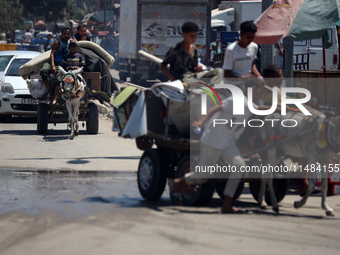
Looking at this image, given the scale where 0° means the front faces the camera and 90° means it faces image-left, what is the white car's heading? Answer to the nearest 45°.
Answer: approximately 315°

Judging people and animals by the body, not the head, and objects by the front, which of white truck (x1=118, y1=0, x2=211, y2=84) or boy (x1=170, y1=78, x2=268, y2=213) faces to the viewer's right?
the boy

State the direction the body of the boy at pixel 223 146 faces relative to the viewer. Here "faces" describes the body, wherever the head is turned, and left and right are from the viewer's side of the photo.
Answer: facing to the right of the viewer

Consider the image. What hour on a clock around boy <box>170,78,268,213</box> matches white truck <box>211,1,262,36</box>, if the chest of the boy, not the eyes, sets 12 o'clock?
The white truck is roughly at 9 o'clock from the boy.

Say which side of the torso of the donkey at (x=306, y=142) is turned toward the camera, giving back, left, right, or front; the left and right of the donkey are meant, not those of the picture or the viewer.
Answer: right
